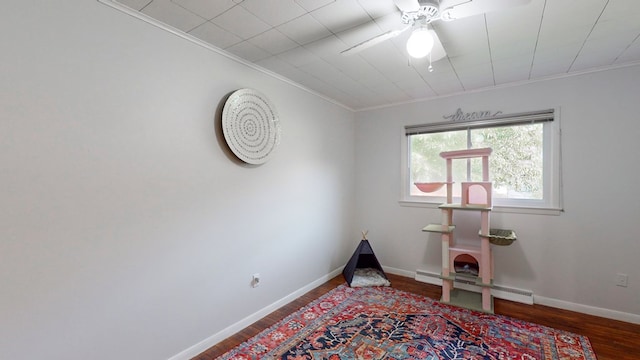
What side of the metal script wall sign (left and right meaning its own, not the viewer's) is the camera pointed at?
front

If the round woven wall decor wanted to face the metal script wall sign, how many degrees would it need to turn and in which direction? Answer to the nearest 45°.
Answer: approximately 45° to its left

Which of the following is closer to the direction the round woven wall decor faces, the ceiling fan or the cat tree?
the ceiling fan

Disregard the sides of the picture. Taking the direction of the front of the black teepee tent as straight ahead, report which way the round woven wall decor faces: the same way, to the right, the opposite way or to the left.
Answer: to the left

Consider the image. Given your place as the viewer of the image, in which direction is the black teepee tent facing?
facing the viewer

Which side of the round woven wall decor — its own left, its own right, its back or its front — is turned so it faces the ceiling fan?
front

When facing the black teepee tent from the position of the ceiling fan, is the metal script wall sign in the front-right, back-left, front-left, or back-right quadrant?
front-right

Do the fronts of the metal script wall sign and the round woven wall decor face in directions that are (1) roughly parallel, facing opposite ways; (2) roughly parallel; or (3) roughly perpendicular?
roughly perpendicular

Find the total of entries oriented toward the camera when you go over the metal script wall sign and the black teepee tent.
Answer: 2

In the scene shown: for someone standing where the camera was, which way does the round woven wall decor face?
facing the viewer and to the right of the viewer
